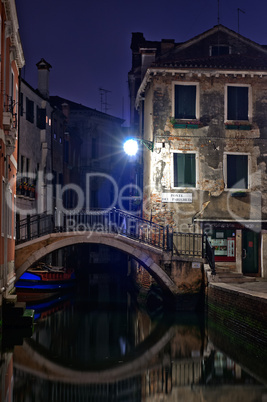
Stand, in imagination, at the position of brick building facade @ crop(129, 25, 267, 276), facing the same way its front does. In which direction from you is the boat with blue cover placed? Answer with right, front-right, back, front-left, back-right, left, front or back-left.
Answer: right

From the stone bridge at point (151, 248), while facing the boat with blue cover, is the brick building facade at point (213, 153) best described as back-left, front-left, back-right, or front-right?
back-right

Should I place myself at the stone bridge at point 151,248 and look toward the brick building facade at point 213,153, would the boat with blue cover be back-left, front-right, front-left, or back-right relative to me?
back-left

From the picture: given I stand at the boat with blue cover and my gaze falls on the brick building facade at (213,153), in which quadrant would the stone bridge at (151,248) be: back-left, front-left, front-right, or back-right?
front-right

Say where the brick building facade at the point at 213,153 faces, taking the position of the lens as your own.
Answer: facing the viewer
